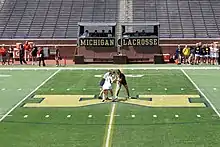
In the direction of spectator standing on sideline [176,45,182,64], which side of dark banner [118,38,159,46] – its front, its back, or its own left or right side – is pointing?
left

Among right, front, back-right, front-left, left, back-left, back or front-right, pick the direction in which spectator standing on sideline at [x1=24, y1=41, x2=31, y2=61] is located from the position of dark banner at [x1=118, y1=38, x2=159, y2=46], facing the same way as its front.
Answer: right

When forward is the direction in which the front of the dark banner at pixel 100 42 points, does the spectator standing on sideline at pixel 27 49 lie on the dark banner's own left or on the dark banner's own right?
on the dark banner's own right

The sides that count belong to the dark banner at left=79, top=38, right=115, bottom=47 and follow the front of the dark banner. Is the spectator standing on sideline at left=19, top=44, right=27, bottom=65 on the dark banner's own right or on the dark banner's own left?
on the dark banner's own right

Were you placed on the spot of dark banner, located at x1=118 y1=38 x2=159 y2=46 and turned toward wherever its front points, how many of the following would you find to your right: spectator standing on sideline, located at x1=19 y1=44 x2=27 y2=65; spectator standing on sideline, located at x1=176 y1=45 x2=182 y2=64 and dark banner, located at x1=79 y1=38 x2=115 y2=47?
2

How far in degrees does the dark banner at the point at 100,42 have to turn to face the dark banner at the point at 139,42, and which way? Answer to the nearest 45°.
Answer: approximately 90° to its left

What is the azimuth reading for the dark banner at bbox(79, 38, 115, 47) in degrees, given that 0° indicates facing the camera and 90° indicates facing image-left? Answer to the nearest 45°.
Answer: approximately 0°

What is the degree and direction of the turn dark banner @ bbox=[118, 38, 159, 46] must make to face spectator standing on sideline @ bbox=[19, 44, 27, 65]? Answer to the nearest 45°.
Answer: approximately 90° to its right

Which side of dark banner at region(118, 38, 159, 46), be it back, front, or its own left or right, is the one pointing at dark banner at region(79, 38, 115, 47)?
right

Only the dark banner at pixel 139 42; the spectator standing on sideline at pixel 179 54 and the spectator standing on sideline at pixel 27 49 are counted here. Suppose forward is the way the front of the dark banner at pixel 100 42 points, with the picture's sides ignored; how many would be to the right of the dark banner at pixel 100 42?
1

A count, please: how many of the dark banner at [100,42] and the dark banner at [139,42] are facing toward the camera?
2
